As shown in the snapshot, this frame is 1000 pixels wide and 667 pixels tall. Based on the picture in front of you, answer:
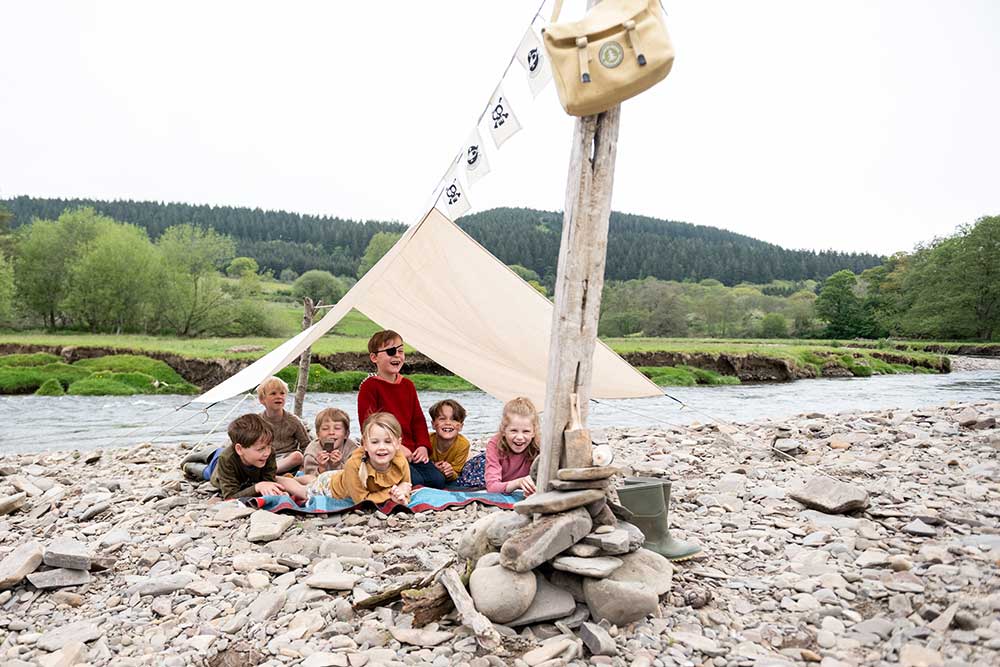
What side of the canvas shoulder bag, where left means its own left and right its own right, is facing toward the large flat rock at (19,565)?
right

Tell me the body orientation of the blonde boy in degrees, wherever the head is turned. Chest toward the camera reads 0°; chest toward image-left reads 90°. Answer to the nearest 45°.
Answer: approximately 0°

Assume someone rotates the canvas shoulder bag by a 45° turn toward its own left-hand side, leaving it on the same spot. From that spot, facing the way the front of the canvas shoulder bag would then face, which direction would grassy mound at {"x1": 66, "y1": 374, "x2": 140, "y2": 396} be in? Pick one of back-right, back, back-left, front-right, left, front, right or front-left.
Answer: back

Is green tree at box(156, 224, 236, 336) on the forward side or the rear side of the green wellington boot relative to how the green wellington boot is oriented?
on the rear side

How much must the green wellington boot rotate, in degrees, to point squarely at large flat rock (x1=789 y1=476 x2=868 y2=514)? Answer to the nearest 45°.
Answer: approximately 90° to its left

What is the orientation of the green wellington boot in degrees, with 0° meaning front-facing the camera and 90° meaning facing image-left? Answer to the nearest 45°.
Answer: approximately 315°

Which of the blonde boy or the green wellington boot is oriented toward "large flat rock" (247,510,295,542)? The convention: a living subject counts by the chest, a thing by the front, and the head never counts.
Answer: the blonde boy

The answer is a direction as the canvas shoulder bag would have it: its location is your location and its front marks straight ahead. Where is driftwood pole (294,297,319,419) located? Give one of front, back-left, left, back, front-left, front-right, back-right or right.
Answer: back-right

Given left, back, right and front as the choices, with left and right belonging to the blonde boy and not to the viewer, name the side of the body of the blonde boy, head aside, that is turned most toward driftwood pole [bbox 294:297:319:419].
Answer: back

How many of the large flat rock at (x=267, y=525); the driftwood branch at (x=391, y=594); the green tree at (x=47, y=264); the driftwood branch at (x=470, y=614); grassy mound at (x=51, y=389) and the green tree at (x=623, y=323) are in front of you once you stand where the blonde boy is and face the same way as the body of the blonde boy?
3
